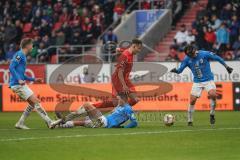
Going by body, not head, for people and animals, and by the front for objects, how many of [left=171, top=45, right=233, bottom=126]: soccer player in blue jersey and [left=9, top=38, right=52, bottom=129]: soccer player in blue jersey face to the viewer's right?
1

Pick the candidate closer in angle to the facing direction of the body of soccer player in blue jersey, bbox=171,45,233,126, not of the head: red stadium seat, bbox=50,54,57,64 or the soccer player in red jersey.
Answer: the soccer player in red jersey

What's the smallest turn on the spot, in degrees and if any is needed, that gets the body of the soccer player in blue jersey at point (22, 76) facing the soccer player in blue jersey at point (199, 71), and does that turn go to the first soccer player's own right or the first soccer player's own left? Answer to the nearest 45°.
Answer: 0° — they already face them

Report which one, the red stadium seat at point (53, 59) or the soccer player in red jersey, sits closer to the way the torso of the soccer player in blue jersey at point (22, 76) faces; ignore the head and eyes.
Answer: the soccer player in red jersey

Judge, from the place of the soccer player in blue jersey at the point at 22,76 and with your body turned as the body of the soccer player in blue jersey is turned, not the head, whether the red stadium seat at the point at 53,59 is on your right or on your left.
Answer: on your left

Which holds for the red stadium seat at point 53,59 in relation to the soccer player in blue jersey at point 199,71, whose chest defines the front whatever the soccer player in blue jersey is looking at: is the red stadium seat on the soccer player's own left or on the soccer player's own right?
on the soccer player's own right

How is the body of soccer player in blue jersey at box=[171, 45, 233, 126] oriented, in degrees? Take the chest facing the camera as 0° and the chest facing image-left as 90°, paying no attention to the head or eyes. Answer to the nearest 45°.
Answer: approximately 45°

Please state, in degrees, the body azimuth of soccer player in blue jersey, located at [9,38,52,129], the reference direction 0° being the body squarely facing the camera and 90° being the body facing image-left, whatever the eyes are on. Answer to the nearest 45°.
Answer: approximately 270°
